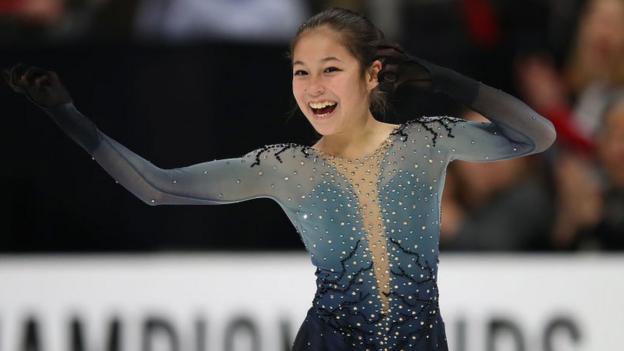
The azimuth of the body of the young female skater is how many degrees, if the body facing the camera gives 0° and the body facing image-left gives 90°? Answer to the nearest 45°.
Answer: approximately 0°

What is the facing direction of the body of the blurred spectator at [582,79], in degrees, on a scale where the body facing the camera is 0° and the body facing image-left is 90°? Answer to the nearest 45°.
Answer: approximately 0°

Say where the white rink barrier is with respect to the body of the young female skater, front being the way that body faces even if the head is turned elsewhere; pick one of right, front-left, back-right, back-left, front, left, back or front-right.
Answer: back

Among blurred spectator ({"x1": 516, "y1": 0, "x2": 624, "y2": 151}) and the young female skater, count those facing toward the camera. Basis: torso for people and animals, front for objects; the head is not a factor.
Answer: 2
